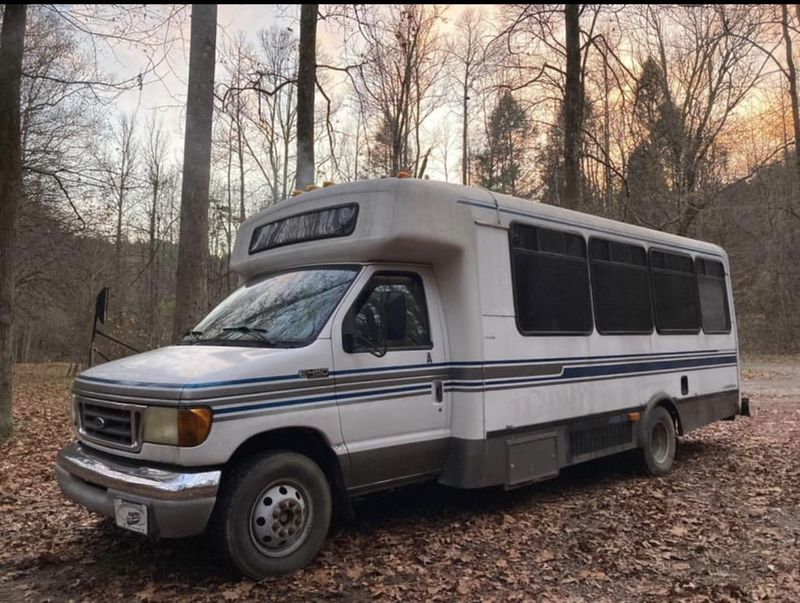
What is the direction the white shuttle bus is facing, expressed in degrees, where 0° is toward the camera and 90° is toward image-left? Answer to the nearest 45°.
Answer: approximately 45°
